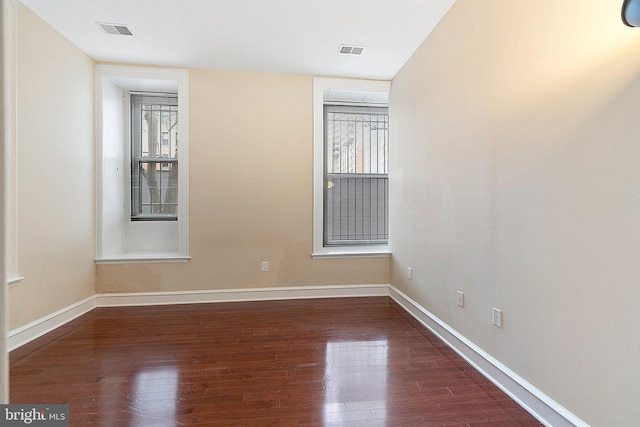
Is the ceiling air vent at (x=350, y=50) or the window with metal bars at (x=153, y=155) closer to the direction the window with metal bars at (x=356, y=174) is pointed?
the ceiling air vent

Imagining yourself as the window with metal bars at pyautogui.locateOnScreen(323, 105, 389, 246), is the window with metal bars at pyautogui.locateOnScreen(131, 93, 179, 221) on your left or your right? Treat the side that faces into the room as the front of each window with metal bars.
on your right

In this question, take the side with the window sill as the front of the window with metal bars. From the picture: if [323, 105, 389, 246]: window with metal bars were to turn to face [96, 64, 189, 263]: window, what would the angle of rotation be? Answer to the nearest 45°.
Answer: approximately 90° to its right

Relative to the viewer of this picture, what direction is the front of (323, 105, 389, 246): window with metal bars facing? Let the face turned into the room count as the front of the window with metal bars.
facing the viewer

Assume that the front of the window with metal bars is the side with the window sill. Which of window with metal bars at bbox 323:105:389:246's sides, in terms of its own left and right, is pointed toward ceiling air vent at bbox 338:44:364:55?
front

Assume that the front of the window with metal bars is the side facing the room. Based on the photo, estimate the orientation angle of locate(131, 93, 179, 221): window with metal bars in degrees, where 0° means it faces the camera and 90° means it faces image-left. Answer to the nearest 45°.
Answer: approximately 0°

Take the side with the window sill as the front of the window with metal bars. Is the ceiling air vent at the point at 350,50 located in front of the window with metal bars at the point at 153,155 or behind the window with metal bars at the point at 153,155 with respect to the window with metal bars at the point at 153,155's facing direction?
in front

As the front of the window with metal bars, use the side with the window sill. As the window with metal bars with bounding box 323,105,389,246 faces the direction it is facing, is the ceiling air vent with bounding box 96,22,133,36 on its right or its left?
on its right

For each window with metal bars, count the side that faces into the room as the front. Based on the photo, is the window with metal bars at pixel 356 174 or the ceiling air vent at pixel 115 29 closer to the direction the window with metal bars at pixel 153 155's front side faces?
the ceiling air vent

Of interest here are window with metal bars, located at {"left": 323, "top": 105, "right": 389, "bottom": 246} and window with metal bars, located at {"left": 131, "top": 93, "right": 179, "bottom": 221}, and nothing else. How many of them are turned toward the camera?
2
